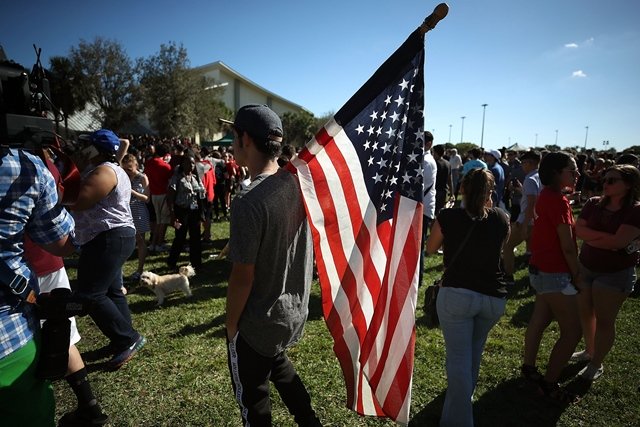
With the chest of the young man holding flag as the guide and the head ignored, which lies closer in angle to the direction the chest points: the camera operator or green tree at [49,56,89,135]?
the green tree

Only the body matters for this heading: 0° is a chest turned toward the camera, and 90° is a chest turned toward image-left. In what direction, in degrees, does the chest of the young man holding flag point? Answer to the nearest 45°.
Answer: approximately 135°

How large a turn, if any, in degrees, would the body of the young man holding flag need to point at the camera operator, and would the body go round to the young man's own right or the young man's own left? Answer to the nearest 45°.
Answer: approximately 45° to the young man's own left

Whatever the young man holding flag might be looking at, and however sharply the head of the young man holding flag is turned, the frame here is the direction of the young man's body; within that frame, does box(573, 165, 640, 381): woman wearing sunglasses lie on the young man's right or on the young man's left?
on the young man's right

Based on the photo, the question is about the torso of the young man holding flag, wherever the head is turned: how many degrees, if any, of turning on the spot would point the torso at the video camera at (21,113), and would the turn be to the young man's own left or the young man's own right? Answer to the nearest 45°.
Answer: approximately 45° to the young man's own left

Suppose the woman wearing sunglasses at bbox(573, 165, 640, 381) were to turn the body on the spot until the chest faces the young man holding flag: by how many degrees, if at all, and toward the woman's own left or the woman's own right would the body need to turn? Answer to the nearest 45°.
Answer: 0° — they already face them

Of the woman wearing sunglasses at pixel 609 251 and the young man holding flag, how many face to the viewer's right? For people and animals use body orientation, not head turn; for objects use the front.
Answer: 0

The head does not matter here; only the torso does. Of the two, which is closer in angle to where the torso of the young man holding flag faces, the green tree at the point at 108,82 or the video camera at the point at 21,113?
the green tree

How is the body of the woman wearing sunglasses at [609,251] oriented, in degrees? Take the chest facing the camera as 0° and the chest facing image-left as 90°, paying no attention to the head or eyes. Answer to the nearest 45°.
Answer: approximately 45°

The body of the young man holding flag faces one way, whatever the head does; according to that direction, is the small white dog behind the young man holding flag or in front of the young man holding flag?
in front

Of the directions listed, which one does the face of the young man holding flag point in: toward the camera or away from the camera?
away from the camera
